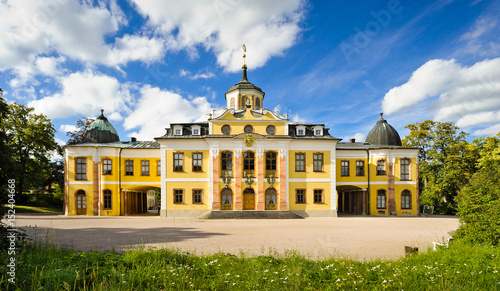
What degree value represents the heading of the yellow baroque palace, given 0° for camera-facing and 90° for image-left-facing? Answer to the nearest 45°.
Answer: approximately 0°

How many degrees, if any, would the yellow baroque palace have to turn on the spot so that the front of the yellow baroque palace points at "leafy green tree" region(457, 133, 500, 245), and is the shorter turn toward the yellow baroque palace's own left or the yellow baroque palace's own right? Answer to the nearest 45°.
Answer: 0° — it already faces it

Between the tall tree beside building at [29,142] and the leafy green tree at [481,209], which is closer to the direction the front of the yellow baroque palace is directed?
the leafy green tree
